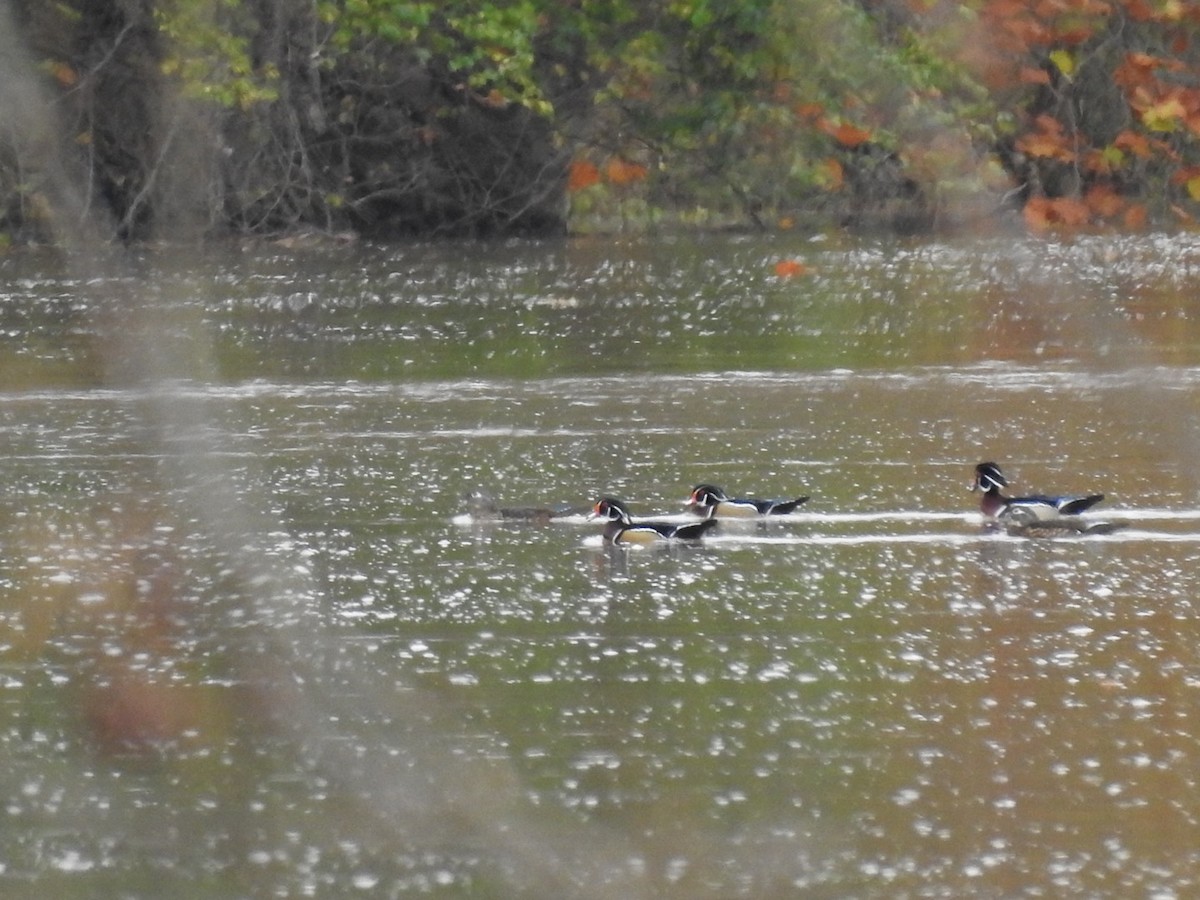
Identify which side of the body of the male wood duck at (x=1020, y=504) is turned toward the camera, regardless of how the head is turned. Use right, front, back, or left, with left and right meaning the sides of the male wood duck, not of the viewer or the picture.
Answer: left

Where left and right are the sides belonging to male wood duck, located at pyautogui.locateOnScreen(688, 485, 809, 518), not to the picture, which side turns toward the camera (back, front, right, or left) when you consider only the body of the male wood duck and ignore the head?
left

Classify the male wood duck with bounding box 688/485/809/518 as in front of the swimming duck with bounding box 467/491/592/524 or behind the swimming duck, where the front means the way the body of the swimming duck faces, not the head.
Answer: behind

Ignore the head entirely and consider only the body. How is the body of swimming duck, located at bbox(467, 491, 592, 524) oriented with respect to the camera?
to the viewer's left

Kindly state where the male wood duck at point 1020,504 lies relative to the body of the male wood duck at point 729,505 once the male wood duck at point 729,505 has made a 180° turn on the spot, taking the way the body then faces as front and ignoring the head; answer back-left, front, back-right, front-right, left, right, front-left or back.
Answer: front

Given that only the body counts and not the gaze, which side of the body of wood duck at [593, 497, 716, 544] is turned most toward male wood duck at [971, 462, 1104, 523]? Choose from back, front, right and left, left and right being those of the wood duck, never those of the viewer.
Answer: back

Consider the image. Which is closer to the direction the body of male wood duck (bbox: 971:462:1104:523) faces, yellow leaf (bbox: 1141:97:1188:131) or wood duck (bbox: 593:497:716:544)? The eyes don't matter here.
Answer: the wood duck

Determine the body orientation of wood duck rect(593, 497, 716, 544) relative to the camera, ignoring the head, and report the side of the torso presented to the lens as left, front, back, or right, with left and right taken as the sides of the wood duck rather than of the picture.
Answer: left
